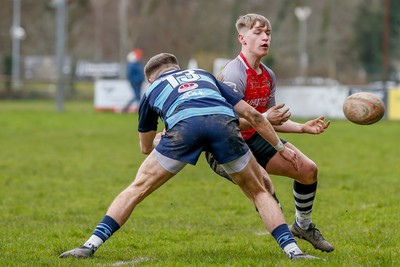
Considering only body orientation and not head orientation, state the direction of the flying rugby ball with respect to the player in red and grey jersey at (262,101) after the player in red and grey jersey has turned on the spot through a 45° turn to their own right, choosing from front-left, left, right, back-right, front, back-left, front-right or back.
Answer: left

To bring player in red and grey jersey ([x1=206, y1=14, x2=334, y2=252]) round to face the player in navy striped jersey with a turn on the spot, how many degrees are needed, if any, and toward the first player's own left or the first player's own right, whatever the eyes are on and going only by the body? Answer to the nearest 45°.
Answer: approximately 90° to the first player's own right
